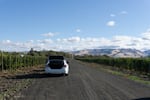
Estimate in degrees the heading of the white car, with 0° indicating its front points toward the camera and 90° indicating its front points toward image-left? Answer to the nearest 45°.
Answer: approximately 180°
